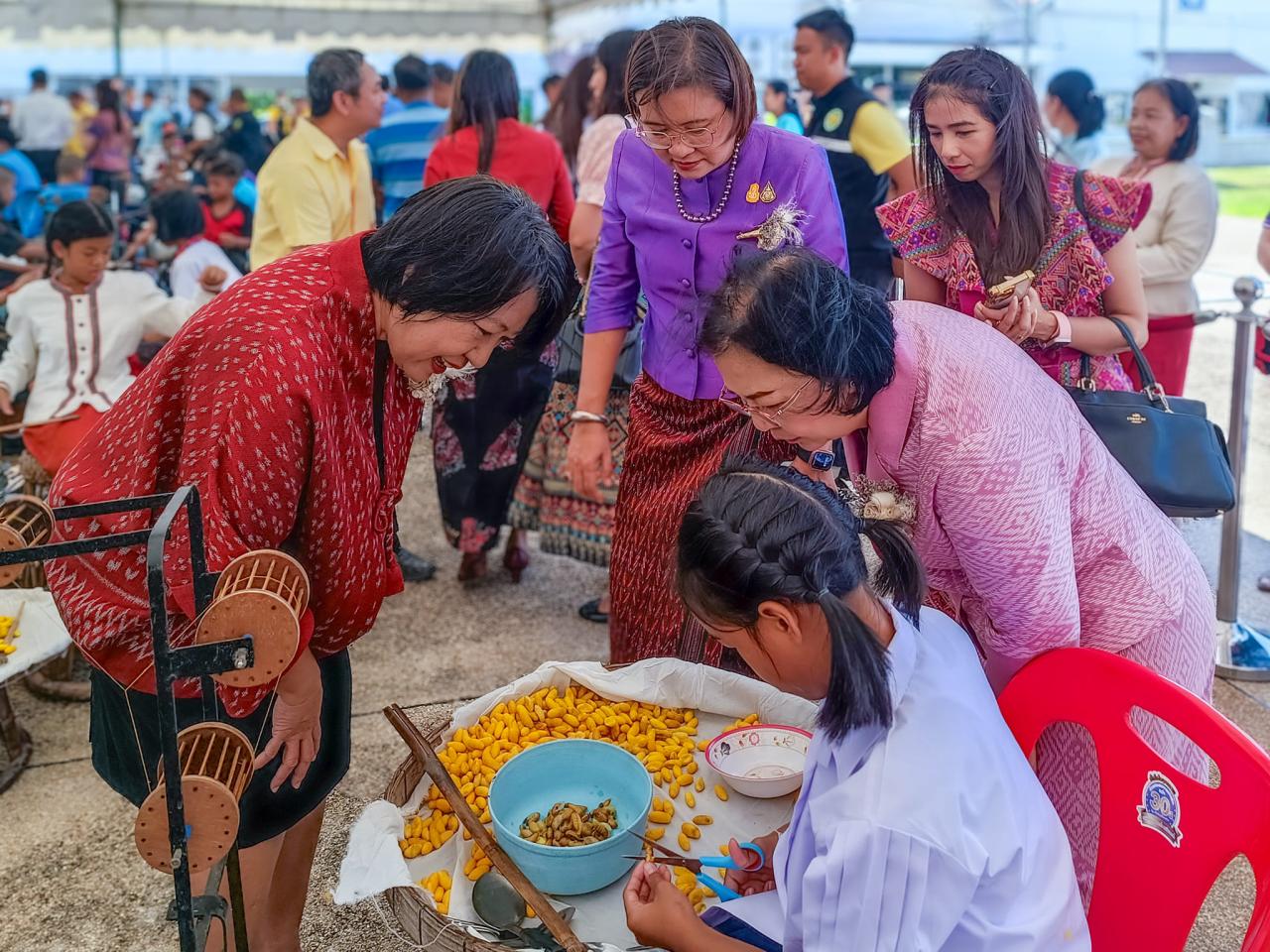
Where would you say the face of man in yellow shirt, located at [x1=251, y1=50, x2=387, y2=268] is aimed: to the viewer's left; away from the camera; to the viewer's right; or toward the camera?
to the viewer's right

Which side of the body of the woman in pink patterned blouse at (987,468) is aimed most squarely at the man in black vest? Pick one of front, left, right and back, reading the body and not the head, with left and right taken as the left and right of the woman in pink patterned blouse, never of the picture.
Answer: right

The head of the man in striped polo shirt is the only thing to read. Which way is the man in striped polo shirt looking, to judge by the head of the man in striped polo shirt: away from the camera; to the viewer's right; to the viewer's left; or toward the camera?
away from the camera

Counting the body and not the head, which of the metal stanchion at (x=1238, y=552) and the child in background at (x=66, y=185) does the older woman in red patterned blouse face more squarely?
the metal stanchion

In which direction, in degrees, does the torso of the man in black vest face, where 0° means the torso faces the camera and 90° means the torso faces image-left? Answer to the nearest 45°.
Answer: approximately 45°

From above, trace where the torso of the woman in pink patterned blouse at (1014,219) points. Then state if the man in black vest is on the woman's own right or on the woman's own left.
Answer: on the woman's own right

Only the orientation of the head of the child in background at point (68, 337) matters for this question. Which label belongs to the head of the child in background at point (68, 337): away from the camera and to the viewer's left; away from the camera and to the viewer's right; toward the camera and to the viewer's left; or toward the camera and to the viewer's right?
toward the camera and to the viewer's right

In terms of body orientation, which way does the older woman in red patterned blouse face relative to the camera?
to the viewer's right
